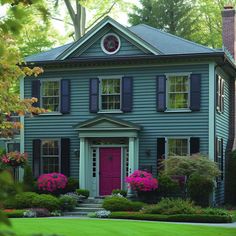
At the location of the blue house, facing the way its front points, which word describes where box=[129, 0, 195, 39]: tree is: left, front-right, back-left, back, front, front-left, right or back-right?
back

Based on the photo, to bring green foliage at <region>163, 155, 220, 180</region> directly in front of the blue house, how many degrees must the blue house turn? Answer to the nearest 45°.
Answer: approximately 45° to its left

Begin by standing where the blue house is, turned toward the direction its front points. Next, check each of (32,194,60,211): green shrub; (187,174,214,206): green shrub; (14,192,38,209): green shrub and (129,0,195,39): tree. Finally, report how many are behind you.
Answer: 1

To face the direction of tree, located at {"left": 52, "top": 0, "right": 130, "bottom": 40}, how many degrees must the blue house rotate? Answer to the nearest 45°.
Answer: approximately 180°

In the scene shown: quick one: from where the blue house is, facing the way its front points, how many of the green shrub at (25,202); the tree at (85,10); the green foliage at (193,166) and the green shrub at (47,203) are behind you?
1

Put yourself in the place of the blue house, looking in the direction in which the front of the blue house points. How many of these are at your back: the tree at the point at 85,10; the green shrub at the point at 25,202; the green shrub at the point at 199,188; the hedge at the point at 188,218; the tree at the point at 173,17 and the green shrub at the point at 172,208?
2

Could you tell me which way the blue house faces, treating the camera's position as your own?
facing the viewer

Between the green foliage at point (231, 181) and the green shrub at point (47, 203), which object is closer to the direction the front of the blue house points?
the green shrub
